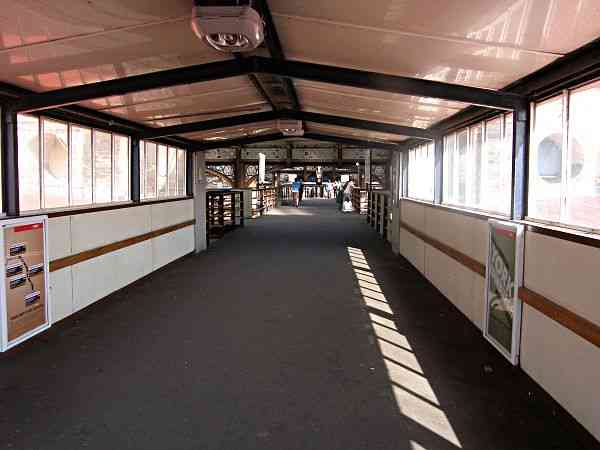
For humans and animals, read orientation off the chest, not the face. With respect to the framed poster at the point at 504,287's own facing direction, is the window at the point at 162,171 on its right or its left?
on its right

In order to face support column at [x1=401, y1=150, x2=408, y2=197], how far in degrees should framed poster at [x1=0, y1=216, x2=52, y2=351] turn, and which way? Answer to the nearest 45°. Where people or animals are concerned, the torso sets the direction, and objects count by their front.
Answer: approximately 90° to its left

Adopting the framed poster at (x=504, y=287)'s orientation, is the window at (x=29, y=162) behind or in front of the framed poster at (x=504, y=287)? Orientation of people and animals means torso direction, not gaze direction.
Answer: in front

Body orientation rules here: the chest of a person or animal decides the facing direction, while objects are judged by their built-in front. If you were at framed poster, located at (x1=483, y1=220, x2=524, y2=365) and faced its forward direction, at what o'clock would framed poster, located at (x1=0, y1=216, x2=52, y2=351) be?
framed poster, located at (x1=0, y1=216, x2=52, y2=351) is roughly at 1 o'clock from framed poster, located at (x1=483, y1=220, x2=524, y2=365).

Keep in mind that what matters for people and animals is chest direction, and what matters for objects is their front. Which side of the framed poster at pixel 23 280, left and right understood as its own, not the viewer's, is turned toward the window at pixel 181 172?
left

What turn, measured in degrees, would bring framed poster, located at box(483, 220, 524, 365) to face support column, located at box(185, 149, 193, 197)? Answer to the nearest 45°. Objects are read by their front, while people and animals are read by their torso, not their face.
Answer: approximately 90° to its right

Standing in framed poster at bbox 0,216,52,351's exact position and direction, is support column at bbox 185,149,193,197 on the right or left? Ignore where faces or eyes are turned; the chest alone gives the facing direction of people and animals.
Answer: on its left

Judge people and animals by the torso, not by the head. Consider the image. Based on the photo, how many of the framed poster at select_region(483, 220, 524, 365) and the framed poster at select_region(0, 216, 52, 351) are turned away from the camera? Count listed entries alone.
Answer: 0

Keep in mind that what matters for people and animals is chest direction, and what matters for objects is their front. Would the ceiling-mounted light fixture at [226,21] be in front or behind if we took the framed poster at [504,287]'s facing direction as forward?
in front

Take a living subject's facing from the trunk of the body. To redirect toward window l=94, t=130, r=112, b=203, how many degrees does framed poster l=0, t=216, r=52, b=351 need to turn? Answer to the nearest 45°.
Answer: approximately 135° to its left

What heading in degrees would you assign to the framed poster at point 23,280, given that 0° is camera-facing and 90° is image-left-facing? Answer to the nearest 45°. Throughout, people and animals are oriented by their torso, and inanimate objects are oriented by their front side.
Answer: approximately 315°

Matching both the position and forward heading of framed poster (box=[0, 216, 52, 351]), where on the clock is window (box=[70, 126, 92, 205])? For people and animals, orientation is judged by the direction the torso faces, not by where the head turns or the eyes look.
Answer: The window is roughly at 8 o'clock from the framed poster.

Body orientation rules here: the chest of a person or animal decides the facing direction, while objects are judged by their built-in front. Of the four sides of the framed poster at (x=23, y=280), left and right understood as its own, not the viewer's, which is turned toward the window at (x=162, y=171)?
left

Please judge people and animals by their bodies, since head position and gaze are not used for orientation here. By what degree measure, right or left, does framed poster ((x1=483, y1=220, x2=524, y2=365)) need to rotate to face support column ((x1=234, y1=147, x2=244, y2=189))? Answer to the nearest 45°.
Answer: approximately 90° to its right

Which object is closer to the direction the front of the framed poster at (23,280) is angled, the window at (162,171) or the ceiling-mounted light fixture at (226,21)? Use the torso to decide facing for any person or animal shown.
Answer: the ceiling-mounted light fixture

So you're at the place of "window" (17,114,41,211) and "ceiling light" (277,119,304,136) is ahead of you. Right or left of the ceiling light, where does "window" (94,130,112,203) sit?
left
